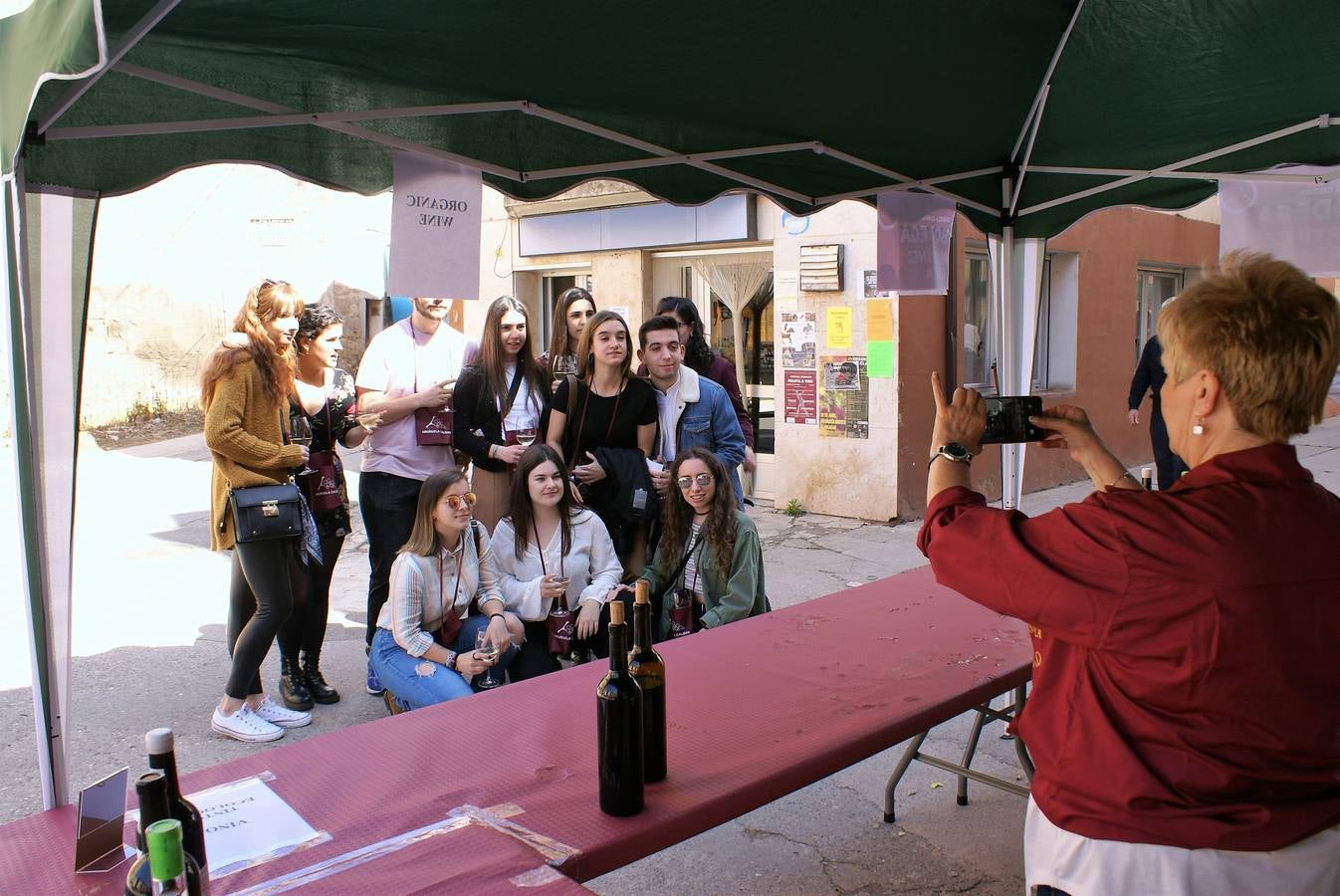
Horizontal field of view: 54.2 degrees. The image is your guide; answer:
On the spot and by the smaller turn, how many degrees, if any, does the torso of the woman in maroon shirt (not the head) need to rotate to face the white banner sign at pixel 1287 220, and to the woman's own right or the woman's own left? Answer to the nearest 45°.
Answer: approximately 45° to the woman's own right

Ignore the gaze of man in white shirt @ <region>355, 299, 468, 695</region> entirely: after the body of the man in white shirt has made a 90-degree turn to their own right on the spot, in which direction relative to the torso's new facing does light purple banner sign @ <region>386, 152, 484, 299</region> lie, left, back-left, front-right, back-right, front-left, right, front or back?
front-left

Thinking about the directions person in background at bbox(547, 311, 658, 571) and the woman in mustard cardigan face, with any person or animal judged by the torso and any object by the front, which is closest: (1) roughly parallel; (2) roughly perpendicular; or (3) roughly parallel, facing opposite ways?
roughly perpendicular

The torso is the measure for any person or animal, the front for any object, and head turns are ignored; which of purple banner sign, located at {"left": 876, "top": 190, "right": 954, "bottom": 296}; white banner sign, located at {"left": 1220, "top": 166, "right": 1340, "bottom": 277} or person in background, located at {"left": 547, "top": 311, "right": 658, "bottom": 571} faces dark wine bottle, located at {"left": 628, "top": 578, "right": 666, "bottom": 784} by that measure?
the person in background

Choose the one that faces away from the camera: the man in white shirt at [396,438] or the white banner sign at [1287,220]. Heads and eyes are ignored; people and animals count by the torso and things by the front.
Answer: the white banner sign

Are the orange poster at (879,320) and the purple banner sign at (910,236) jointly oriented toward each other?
yes

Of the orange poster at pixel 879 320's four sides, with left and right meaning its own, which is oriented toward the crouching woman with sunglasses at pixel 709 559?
front

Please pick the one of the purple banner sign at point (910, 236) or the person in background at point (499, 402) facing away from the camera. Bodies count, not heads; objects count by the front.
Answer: the purple banner sign

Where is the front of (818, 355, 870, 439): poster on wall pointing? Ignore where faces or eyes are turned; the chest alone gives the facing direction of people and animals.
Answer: toward the camera

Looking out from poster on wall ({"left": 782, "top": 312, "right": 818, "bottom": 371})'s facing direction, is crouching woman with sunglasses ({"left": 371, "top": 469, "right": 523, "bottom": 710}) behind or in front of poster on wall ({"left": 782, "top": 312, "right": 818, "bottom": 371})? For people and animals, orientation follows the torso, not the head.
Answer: in front

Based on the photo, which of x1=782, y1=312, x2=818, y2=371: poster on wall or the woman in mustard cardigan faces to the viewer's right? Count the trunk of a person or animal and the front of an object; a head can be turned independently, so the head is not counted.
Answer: the woman in mustard cardigan

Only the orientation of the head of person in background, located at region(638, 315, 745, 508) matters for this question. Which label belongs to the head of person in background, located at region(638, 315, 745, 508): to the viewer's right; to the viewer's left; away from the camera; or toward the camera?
toward the camera

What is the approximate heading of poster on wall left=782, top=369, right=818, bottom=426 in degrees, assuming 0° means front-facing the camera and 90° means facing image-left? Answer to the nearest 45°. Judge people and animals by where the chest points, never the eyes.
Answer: approximately 0°

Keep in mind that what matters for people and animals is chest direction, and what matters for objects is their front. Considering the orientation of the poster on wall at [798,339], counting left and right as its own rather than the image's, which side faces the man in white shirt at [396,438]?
front

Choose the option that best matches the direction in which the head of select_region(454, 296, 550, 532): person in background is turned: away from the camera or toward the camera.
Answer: toward the camera

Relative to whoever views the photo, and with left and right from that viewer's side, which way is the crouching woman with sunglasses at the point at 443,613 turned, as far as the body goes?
facing the viewer and to the right of the viewer

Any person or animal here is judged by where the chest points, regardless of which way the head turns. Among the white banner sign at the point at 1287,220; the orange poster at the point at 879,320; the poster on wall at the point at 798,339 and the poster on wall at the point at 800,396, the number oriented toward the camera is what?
3

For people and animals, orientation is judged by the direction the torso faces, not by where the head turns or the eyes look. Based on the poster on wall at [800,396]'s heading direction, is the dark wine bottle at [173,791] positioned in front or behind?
in front

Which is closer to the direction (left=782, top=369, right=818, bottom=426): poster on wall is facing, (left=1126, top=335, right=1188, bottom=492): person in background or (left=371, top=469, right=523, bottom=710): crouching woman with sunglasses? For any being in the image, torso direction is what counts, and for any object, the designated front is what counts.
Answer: the crouching woman with sunglasses
